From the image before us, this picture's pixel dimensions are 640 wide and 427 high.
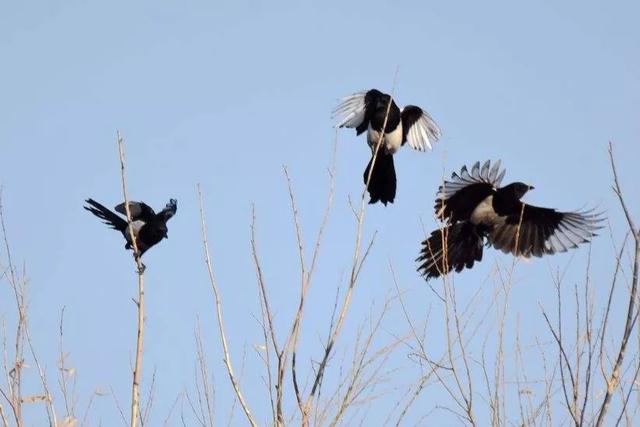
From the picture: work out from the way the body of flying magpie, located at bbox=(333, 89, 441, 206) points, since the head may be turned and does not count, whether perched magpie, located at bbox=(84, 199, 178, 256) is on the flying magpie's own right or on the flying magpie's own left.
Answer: on the flying magpie's own right

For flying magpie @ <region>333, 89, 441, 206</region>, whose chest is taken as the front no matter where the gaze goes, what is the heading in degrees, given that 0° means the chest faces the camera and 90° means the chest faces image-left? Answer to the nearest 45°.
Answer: approximately 0°
